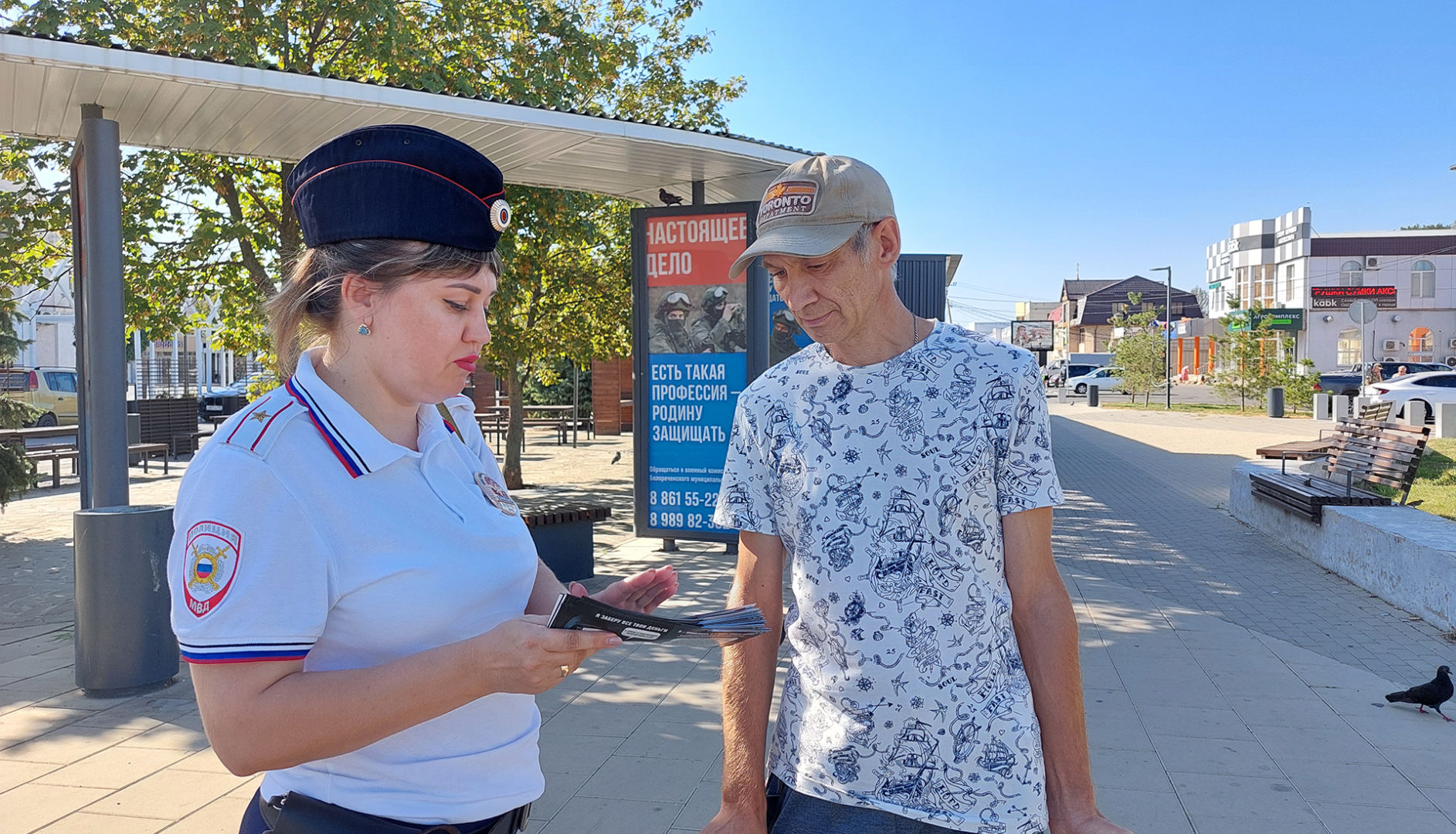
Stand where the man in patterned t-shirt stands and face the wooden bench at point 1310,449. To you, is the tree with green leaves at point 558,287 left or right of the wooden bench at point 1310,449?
left

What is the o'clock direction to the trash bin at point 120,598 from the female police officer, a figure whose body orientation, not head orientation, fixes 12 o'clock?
The trash bin is roughly at 7 o'clock from the female police officer.

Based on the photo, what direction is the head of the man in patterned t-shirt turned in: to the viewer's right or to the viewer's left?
to the viewer's left

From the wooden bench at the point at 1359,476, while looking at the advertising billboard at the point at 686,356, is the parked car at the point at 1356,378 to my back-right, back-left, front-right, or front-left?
back-right

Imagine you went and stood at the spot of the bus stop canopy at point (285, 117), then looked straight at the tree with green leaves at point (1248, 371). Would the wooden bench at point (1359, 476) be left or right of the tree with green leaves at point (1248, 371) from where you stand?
right

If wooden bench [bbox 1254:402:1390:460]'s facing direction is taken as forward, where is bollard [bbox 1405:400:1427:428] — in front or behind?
behind

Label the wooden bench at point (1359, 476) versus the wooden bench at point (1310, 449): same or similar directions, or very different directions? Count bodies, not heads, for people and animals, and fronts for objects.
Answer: same or similar directions

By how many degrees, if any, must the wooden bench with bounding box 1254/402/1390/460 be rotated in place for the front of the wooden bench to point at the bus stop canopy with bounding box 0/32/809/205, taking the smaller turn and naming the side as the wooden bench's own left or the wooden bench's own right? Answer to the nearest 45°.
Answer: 0° — it already faces it

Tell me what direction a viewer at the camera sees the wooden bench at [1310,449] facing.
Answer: facing the viewer and to the left of the viewer

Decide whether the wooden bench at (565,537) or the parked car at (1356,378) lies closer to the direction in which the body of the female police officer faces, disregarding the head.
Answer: the parked car

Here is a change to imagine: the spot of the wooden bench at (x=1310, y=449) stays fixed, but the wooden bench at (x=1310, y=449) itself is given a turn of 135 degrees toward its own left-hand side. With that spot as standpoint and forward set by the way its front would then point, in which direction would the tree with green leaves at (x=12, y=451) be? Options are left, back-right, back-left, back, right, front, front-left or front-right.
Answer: back-right

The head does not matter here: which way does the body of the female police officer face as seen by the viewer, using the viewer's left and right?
facing the viewer and to the right of the viewer

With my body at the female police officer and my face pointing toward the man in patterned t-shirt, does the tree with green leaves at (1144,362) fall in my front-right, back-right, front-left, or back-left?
front-left

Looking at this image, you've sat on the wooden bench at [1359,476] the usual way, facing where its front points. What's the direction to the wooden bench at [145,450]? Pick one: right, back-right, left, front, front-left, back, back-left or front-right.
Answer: front-right
